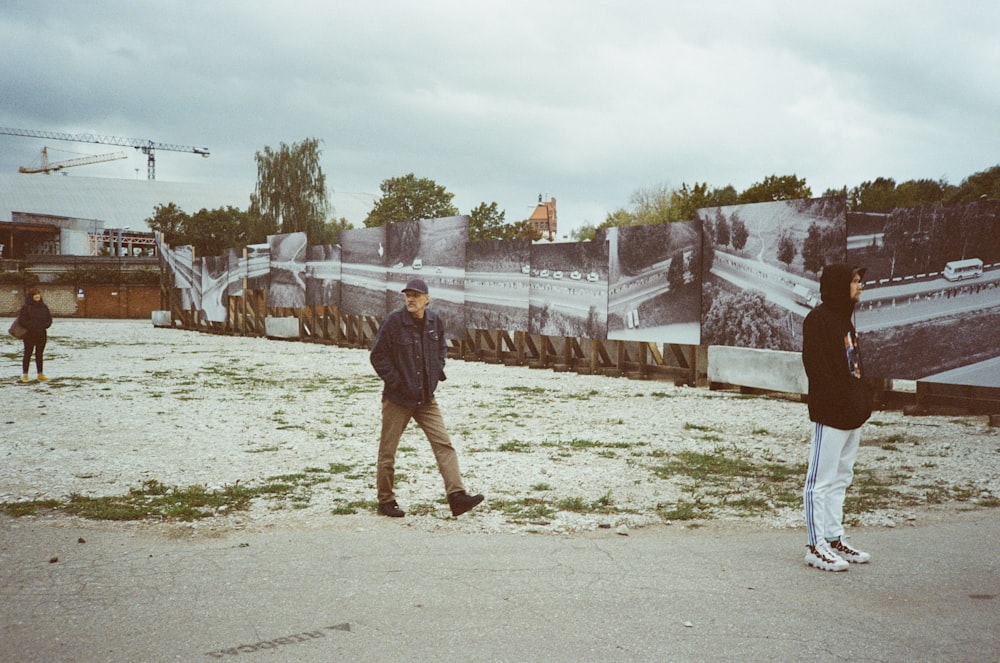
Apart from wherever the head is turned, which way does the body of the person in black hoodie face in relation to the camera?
to the viewer's right

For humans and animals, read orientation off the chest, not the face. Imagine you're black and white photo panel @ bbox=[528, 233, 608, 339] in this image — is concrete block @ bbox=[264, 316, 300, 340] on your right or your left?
on your right

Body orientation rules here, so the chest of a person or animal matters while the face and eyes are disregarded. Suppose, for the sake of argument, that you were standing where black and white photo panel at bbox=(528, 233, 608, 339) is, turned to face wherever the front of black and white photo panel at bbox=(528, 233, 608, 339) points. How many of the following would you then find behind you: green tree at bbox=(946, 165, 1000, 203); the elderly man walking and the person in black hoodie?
1

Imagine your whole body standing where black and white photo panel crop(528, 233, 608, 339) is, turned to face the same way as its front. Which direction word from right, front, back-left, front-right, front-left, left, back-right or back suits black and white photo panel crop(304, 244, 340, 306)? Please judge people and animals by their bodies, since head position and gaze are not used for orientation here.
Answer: right

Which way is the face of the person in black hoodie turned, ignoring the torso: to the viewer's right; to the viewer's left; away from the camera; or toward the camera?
to the viewer's right

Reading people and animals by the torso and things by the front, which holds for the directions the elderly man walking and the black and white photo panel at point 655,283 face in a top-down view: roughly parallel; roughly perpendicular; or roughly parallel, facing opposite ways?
roughly perpendicular

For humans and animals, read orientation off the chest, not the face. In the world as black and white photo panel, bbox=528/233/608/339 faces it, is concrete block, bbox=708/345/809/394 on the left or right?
on its left

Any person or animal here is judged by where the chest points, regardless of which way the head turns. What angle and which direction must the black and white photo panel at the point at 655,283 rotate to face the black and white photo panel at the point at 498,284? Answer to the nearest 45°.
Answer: approximately 90° to its right
